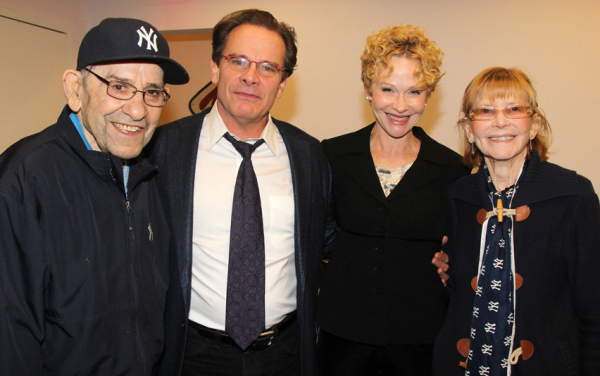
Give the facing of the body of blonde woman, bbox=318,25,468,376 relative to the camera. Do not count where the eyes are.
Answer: toward the camera

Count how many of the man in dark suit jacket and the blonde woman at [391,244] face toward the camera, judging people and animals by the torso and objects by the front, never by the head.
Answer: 2

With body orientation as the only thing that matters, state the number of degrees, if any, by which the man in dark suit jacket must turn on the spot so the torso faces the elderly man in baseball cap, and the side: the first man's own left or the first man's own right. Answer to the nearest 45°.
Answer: approximately 45° to the first man's own right

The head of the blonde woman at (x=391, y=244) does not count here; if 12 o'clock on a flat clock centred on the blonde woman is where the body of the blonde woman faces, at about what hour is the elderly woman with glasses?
The elderly woman with glasses is roughly at 10 o'clock from the blonde woman.

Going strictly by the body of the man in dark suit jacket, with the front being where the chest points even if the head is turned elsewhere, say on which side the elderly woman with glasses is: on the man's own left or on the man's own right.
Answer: on the man's own left

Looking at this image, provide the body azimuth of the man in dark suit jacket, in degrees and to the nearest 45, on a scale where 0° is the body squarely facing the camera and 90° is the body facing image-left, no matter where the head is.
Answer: approximately 0°

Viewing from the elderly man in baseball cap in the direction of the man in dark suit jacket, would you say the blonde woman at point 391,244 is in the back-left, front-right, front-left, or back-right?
front-right

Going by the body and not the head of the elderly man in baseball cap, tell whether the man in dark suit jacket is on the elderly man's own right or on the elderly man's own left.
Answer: on the elderly man's own left

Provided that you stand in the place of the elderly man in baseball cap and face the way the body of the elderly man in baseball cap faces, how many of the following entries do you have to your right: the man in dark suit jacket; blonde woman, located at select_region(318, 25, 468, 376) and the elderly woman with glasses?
0

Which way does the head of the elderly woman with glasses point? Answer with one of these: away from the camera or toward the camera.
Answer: toward the camera

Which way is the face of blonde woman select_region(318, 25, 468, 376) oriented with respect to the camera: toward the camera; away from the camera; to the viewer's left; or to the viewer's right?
toward the camera

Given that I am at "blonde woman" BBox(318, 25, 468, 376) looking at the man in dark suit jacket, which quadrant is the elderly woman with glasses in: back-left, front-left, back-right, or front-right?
back-left

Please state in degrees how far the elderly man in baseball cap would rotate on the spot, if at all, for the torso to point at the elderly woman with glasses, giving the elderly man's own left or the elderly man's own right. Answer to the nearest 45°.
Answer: approximately 45° to the elderly man's own left

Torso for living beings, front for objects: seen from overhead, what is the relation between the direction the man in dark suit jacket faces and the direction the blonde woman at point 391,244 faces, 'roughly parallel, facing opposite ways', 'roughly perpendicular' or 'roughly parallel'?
roughly parallel

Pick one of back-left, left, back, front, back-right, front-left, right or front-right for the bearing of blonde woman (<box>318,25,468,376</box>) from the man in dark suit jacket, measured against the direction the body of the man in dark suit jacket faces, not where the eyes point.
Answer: left

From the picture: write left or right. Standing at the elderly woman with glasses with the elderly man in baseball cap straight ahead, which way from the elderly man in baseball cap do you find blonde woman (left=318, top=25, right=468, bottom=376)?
right
